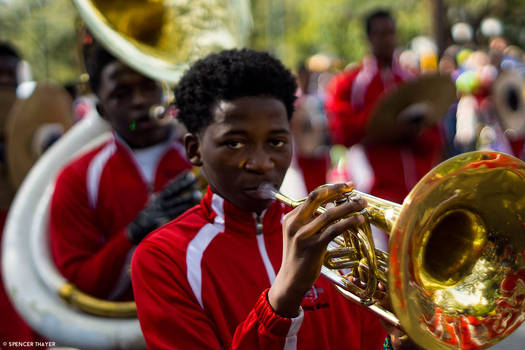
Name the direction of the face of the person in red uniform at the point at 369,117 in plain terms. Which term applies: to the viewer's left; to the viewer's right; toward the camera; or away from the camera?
toward the camera

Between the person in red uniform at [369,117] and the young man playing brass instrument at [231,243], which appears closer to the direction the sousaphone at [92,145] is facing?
the young man playing brass instrument

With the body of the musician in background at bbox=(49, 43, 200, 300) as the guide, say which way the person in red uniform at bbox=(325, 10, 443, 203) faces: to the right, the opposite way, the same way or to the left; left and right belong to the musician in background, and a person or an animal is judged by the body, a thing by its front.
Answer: the same way

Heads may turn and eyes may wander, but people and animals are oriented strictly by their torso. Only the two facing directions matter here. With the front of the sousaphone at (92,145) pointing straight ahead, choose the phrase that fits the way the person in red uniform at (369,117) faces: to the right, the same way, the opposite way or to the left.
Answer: the same way

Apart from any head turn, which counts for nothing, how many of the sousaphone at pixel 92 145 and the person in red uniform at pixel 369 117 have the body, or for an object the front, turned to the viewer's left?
0

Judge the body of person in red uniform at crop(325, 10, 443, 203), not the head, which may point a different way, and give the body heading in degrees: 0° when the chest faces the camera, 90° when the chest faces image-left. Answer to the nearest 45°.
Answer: approximately 315°

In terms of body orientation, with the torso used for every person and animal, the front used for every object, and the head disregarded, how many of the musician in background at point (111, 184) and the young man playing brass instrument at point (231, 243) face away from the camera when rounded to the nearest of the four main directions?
0

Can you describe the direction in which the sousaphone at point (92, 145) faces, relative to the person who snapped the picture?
facing the viewer and to the right of the viewer

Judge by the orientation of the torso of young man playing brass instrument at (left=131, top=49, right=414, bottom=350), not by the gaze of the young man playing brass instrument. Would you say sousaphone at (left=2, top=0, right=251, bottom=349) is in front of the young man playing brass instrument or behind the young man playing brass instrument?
behind

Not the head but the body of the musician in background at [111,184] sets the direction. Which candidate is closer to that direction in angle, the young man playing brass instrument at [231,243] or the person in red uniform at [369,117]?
the young man playing brass instrument

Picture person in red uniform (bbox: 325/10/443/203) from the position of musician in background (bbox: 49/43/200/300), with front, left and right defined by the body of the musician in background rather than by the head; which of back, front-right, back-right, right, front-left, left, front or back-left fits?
left

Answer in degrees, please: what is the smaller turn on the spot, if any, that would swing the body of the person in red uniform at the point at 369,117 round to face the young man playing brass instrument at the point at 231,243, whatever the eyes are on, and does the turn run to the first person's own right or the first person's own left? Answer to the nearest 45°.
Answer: approximately 45° to the first person's own right

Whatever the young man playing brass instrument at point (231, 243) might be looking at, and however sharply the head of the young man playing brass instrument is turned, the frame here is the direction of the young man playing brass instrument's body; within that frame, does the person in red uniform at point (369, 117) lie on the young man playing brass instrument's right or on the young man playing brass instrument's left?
on the young man playing brass instrument's left

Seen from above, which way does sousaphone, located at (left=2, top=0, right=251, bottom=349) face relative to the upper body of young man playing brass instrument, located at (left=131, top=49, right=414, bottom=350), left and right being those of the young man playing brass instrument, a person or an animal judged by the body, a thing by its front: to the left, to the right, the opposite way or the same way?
the same way

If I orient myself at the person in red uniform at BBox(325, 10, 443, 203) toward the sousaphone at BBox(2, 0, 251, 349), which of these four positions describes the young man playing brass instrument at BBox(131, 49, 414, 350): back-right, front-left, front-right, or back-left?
front-left

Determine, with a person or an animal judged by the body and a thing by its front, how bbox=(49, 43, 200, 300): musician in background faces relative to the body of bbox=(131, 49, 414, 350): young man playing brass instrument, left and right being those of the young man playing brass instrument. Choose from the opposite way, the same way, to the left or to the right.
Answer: the same way
